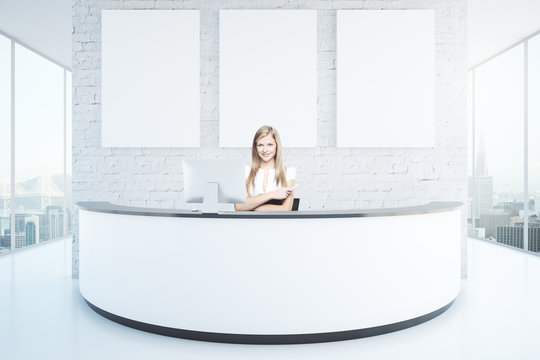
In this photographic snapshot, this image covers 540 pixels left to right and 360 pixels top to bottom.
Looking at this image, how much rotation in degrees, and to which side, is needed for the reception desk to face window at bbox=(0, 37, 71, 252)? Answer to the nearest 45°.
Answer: approximately 135° to its right

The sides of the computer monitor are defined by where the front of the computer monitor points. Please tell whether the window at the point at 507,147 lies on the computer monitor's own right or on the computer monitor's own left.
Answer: on the computer monitor's own right

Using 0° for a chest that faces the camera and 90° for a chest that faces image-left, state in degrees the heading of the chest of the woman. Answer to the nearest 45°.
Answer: approximately 0°

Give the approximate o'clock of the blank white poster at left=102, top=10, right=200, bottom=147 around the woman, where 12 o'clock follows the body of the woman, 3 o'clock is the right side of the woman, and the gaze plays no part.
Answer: The blank white poster is roughly at 4 o'clock from the woman.

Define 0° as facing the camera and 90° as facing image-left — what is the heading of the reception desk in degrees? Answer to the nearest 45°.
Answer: approximately 0°

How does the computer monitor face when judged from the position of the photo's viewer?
facing away from the viewer

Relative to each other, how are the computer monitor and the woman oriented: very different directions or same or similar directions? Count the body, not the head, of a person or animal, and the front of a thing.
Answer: very different directions
